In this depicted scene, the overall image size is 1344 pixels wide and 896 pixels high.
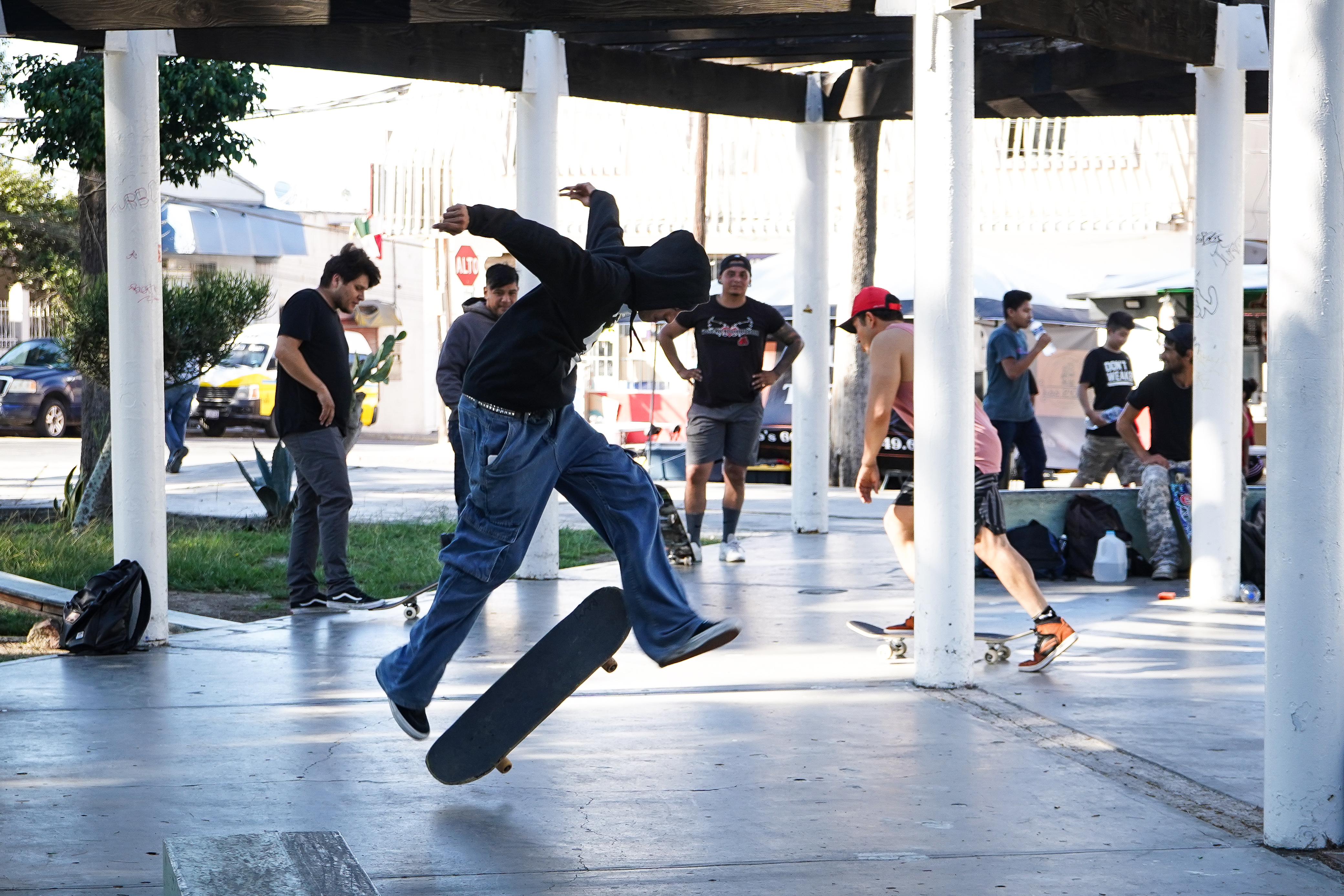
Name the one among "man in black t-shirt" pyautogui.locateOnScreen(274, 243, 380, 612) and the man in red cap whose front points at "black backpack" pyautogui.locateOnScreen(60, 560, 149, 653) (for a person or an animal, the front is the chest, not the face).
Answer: the man in red cap

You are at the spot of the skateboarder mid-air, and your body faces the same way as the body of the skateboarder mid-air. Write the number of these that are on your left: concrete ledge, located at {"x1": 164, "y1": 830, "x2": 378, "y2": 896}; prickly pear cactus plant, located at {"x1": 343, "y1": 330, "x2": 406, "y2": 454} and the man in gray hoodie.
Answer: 2

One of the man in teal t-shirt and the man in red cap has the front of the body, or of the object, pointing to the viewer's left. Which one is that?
the man in red cap

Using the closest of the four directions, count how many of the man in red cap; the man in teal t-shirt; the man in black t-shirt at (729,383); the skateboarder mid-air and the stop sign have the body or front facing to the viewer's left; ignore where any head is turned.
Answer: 1

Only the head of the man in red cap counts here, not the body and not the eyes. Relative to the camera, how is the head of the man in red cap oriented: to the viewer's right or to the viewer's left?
to the viewer's left

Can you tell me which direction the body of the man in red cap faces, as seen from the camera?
to the viewer's left

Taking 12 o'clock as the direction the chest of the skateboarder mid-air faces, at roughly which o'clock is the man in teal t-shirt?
The man in teal t-shirt is roughly at 10 o'clock from the skateboarder mid-air.

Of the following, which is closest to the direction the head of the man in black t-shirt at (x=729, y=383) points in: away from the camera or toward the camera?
toward the camera

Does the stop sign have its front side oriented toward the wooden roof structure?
yes

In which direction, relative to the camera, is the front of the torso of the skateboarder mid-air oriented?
to the viewer's right

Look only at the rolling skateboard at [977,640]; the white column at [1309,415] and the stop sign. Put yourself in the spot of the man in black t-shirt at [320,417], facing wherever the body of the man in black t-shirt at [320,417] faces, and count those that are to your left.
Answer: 1

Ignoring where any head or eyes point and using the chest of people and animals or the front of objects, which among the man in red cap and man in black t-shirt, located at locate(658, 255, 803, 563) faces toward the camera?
the man in black t-shirt

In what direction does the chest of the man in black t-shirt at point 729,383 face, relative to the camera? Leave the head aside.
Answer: toward the camera

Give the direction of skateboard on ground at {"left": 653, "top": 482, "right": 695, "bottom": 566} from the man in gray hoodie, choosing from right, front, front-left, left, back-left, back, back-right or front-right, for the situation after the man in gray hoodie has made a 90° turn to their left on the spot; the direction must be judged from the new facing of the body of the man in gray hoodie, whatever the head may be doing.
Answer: front

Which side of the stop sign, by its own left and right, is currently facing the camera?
front

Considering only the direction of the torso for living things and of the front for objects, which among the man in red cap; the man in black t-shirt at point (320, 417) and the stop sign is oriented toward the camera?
the stop sign

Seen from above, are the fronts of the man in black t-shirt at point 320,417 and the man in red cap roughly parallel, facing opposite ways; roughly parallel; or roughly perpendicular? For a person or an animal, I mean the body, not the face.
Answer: roughly parallel, facing opposite ways

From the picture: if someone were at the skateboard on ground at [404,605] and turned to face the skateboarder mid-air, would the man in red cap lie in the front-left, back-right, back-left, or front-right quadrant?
front-left

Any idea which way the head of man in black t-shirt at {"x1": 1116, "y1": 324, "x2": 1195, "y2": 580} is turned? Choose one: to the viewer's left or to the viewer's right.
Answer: to the viewer's left
